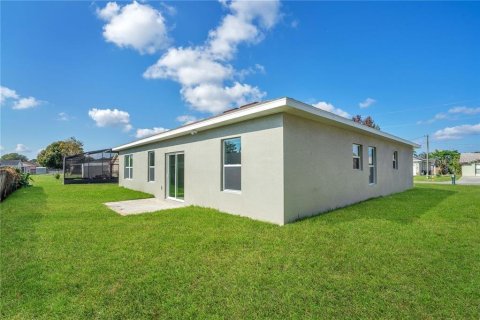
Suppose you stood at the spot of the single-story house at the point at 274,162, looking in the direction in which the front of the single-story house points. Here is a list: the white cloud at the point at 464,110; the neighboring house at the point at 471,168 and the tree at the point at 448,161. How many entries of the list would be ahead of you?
3

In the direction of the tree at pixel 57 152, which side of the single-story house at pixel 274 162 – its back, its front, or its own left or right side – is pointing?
left

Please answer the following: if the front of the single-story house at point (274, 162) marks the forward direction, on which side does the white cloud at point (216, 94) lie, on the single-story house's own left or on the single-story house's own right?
on the single-story house's own left

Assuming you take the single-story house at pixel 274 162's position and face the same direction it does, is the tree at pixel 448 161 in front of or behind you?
in front

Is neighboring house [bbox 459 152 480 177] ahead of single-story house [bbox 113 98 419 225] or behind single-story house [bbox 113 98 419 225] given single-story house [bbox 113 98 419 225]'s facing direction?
ahead

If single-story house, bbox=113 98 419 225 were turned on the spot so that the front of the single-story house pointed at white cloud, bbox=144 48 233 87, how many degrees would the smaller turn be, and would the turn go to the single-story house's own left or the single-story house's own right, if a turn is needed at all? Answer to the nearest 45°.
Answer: approximately 90° to the single-story house's own left

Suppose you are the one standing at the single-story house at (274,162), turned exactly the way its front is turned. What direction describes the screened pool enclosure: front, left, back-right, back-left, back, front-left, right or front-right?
left

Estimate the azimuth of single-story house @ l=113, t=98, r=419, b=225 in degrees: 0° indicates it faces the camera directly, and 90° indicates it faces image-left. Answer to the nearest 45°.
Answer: approximately 225°

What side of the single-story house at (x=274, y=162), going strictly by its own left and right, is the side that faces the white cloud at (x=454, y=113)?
front
